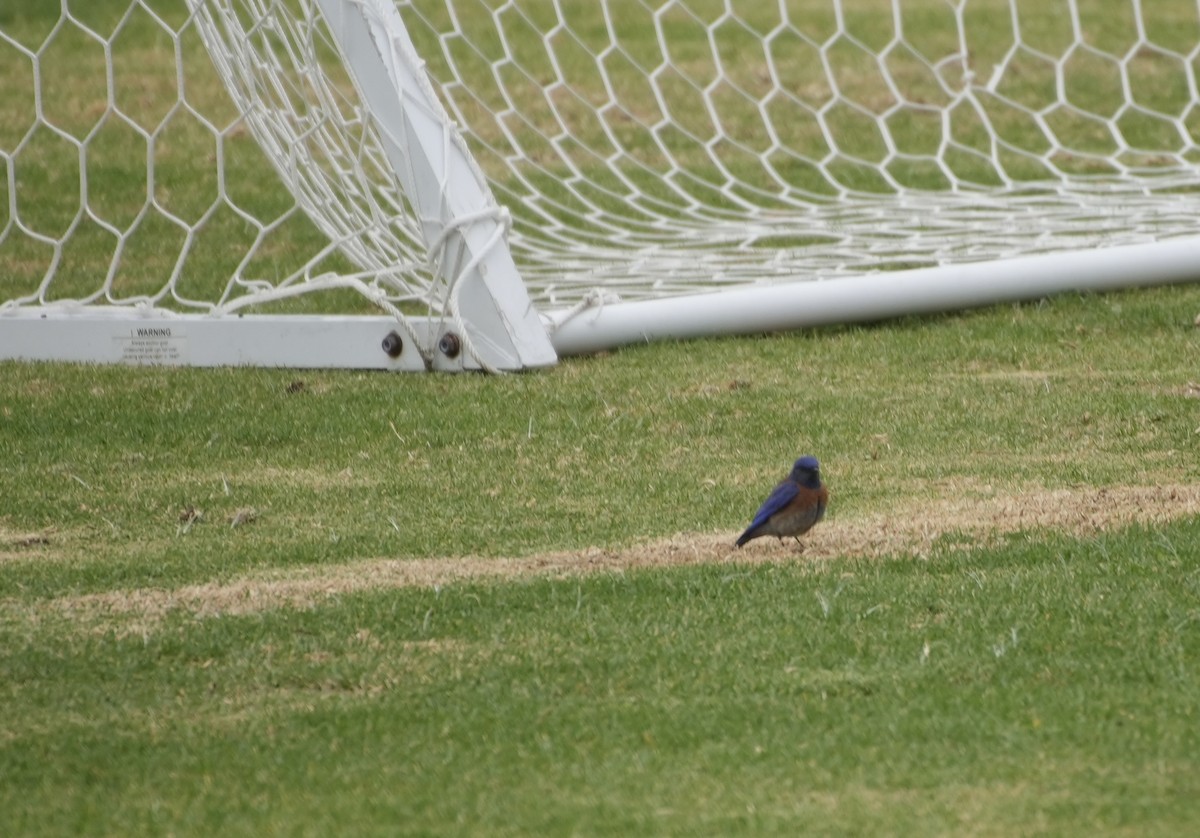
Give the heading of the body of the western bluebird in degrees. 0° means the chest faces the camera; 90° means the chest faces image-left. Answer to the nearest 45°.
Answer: approximately 315°

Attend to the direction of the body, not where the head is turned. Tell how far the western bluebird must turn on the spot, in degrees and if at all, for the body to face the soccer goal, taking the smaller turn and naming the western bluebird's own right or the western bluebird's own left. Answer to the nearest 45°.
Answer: approximately 135° to the western bluebird's own left
